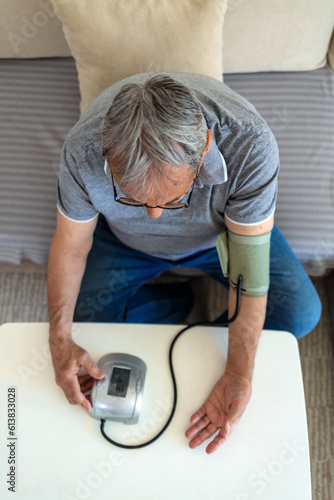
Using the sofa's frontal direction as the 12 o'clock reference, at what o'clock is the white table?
The white table is roughly at 12 o'clock from the sofa.

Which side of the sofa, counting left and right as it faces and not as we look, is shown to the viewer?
front

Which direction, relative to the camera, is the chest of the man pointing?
toward the camera
